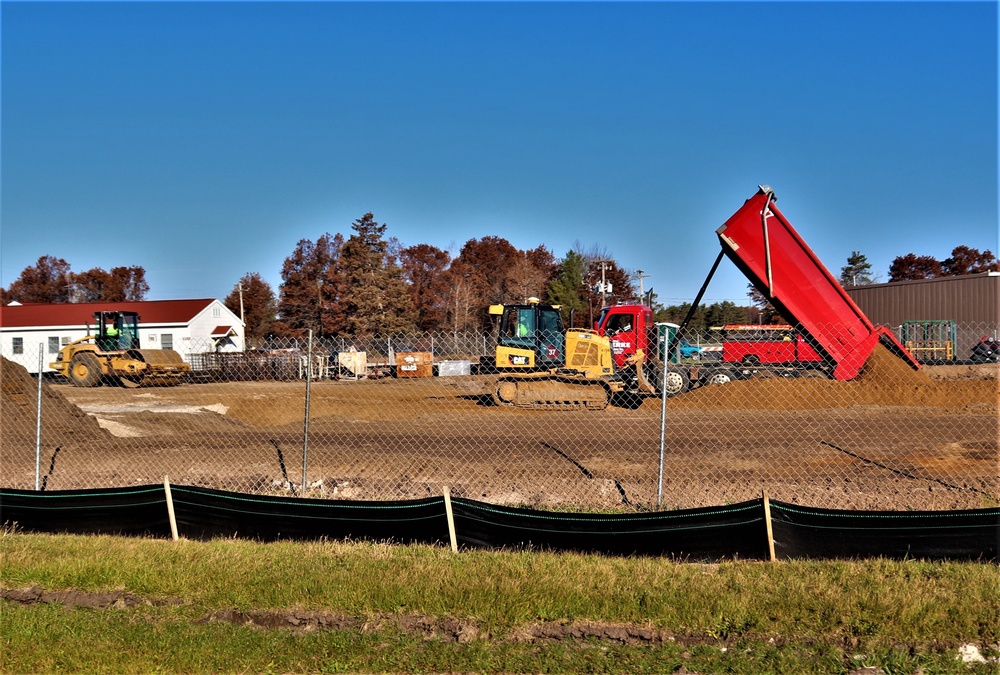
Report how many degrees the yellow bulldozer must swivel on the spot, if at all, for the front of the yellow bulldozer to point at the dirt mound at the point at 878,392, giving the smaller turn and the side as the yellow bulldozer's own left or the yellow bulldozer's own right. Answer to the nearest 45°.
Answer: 0° — it already faces it

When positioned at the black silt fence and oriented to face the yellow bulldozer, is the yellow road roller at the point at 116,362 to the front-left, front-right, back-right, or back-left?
front-left

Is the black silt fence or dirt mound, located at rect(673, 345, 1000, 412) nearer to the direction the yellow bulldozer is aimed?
the dirt mound

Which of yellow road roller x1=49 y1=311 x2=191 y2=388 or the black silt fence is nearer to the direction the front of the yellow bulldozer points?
the black silt fence

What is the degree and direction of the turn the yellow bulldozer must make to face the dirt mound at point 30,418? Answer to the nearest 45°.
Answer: approximately 135° to its right

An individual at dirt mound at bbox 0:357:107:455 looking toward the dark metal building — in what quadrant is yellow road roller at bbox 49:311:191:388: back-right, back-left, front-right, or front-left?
front-left

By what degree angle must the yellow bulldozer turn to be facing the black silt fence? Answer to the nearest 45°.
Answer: approximately 90° to its right

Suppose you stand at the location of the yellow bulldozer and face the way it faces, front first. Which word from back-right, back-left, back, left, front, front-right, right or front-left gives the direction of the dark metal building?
front-left

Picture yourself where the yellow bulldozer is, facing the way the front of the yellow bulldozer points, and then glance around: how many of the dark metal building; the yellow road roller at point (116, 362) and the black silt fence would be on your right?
1

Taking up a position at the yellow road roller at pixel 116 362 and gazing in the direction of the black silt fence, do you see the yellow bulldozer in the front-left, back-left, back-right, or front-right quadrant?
front-left

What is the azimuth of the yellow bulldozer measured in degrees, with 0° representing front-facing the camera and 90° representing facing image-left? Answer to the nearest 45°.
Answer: approximately 270°

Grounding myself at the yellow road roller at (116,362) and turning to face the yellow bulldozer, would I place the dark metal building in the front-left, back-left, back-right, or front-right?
front-left
